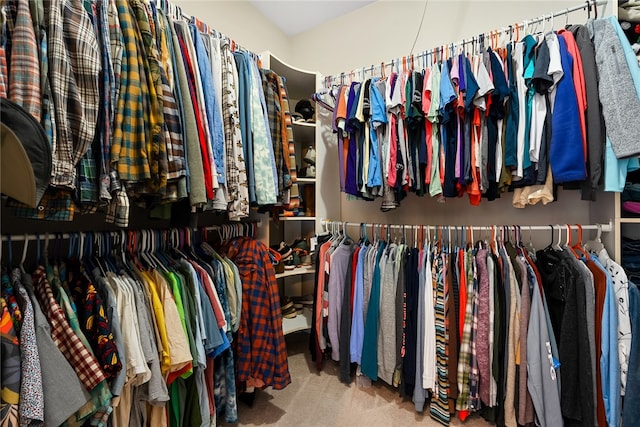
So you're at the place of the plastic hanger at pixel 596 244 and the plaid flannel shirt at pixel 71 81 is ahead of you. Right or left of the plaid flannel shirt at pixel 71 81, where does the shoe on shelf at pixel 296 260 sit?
right

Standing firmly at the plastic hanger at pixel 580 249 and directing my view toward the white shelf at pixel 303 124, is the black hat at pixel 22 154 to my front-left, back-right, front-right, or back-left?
front-left
